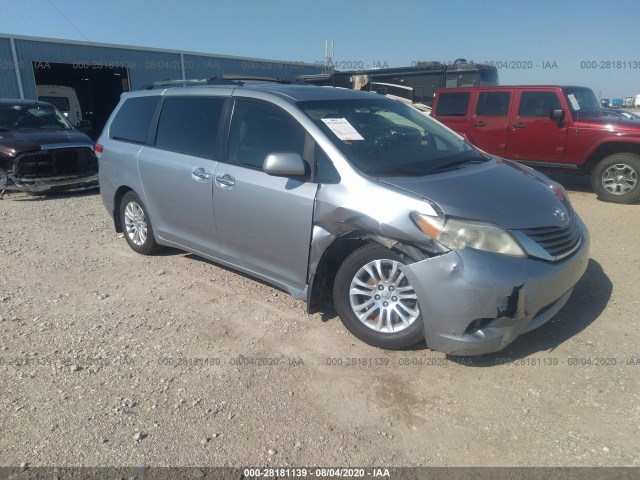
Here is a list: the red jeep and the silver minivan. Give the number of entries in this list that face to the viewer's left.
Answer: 0

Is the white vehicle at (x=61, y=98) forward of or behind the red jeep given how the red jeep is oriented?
behind

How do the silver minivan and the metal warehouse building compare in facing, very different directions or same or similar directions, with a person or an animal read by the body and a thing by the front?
same or similar directions

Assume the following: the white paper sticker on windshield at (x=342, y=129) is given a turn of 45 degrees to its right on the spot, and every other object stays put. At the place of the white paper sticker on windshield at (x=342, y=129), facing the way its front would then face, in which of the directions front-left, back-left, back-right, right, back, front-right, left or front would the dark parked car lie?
back-right

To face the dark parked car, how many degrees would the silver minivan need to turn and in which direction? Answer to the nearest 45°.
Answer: approximately 180°

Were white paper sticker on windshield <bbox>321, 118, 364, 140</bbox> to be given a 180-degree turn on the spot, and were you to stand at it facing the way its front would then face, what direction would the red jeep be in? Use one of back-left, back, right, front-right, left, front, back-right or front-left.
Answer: right

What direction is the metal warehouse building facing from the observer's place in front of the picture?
facing the viewer and to the right of the viewer

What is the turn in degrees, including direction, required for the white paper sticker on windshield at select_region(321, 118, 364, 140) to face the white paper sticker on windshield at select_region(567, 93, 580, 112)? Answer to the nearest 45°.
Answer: approximately 90° to its left

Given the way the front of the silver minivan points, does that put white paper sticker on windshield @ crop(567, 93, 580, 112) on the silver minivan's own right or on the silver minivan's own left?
on the silver minivan's own left

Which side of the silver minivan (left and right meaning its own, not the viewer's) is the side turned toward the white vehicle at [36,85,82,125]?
back

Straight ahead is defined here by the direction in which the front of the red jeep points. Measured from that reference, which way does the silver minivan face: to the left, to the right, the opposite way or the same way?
the same way

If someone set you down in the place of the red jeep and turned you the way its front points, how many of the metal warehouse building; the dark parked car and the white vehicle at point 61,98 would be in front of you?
0

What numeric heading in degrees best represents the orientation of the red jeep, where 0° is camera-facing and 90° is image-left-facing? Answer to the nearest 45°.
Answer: approximately 270°

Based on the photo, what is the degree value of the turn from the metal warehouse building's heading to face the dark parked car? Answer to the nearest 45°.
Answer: approximately 45° to its right

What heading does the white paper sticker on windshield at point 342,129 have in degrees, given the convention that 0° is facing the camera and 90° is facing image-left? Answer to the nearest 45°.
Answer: approximately 315°

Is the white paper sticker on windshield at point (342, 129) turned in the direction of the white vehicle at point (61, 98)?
no
